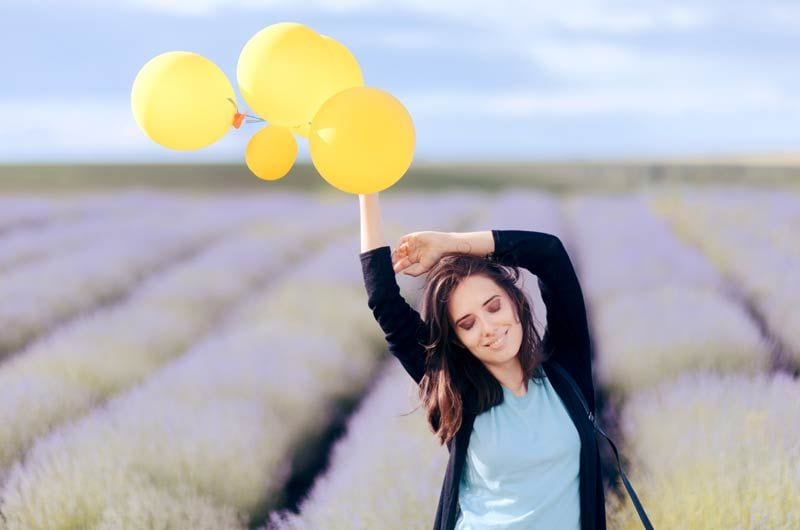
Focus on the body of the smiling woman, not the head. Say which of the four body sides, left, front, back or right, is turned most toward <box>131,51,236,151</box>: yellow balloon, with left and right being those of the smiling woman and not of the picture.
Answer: right

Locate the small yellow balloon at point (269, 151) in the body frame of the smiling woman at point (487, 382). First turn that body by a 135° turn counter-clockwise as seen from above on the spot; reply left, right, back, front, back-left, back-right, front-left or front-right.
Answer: left

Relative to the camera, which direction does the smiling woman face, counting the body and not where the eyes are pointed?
toward the camera
